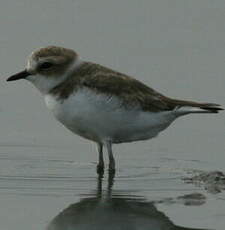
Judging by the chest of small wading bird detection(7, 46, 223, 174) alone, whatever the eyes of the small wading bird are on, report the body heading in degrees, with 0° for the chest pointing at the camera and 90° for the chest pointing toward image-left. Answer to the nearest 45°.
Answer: approximately 90°
